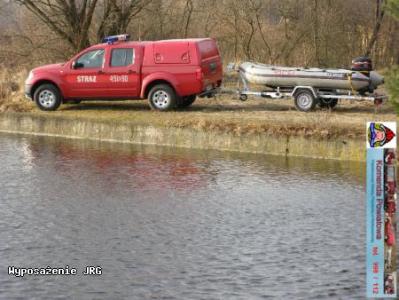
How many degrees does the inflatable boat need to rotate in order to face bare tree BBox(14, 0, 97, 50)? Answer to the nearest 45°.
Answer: approximately 45° to its right

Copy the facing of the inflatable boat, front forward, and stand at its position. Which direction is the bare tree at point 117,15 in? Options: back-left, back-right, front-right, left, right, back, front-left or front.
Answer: front-right

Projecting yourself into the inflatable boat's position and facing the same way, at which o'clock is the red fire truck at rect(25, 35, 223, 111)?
The red fire truck is roughly at 12 o'clock from the inflatable boat.

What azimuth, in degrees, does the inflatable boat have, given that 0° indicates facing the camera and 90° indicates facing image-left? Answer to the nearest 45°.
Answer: approximately 90°
